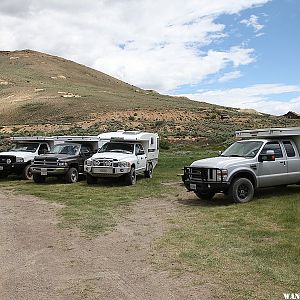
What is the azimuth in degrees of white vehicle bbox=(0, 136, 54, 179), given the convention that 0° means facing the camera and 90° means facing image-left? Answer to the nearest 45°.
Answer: approximately 45°

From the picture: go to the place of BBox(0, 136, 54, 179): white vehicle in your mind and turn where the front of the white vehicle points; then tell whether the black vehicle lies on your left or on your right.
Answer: on your left

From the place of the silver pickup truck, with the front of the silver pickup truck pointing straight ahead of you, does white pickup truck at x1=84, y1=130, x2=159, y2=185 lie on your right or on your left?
on your right

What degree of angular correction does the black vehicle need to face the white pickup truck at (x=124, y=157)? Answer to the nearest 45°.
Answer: approximately 135° to its left

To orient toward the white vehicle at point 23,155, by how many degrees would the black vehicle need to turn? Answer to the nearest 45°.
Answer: approximately 90° to its right

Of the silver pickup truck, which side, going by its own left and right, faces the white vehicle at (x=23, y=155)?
right

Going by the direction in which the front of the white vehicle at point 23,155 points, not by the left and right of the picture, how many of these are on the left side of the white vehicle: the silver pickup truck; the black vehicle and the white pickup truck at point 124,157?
3

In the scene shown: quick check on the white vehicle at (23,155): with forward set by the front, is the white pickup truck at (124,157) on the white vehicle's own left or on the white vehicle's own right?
on the white vehicle's own left

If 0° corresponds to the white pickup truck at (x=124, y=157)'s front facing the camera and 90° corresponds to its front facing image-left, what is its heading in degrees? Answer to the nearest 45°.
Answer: approximately 45°

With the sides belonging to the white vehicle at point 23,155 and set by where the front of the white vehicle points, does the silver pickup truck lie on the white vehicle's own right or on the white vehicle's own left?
on the white vehicle's own left

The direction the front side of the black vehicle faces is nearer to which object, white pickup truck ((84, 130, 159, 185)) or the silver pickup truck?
the silver pickup truck

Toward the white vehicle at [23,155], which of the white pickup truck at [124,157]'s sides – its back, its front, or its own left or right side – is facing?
right

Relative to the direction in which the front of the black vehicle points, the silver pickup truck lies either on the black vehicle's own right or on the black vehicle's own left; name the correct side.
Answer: on the black vehicle's own left
